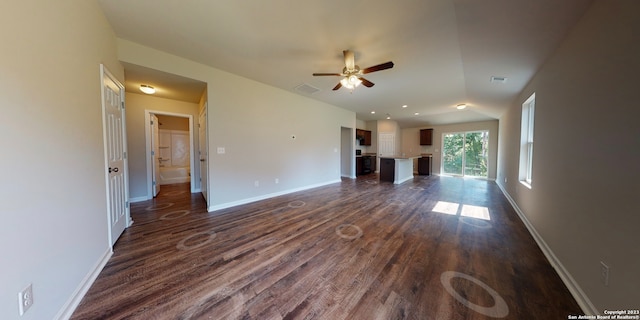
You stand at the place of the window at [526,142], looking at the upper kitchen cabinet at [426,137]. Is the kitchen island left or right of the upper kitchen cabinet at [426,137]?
left

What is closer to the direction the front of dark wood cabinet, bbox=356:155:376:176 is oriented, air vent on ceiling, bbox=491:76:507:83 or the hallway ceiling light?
the air vent on ceiling

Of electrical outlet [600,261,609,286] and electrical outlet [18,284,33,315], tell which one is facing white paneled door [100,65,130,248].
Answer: electrical outlet [600,261,609,286]

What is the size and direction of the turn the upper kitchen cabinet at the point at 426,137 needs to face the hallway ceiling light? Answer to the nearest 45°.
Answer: approximately 45° to its right

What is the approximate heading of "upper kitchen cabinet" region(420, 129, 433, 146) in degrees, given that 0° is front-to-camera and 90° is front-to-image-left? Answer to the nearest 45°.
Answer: approximately 0°

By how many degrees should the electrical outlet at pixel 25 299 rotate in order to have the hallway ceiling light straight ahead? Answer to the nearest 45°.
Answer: approximately 90° to its left

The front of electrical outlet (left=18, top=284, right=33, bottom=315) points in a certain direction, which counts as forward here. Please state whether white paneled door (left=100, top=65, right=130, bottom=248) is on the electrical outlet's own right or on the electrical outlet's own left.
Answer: on the electrical outlet's own left

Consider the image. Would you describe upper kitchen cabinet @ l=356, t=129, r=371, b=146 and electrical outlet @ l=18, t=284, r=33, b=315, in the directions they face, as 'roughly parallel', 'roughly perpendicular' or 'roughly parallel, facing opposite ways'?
roughly perpendicular

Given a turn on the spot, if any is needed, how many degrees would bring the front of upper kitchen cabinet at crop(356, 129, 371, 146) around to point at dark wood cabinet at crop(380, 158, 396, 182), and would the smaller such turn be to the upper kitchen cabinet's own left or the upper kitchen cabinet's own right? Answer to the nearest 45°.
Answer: approximately 45° to the upper kitchen cabinet's own right

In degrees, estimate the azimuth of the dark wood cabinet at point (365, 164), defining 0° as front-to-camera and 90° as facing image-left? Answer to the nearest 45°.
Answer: approximately 315°
